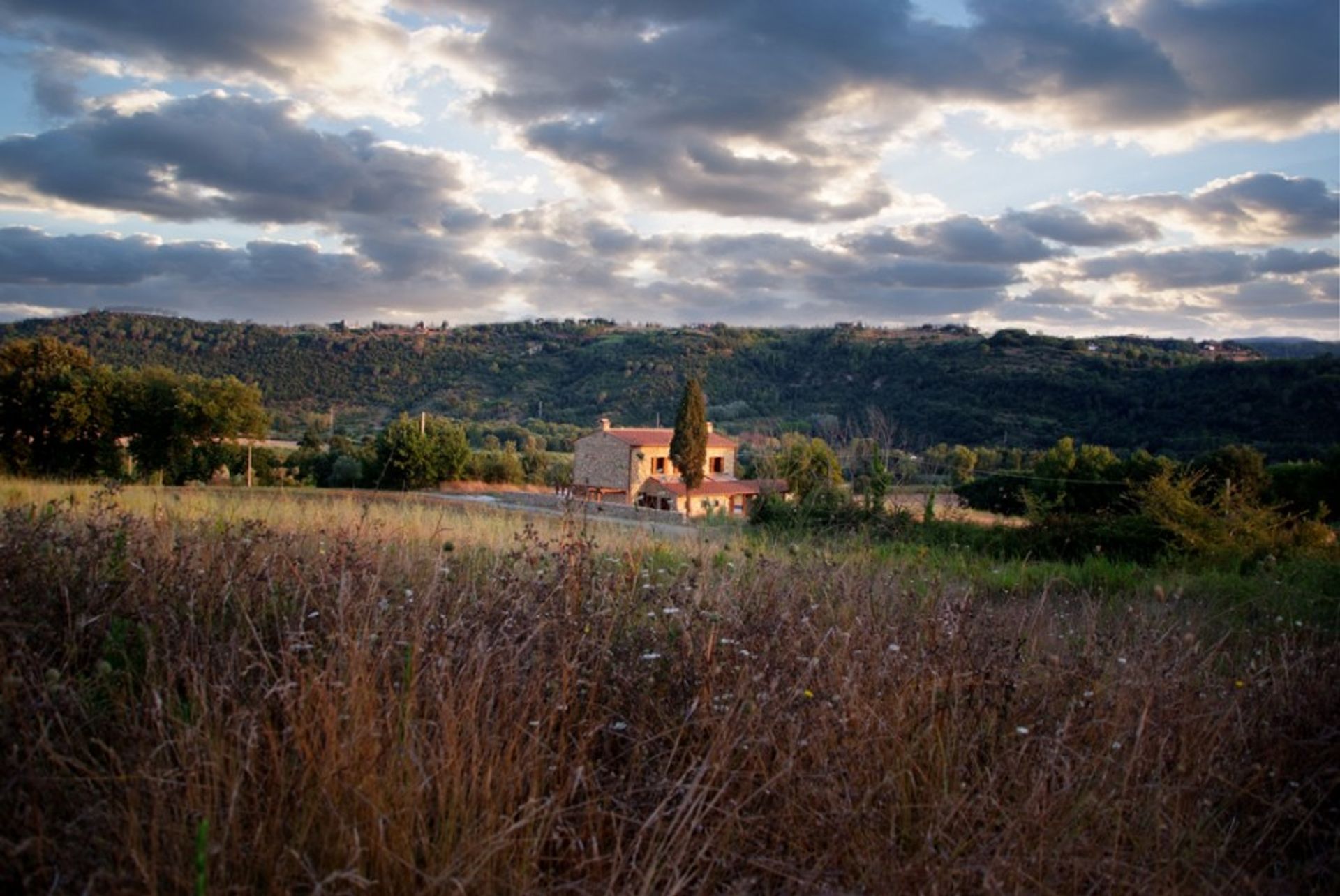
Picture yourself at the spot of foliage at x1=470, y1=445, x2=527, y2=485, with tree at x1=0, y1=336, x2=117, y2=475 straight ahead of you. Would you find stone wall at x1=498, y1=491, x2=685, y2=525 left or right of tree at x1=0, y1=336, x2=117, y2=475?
left

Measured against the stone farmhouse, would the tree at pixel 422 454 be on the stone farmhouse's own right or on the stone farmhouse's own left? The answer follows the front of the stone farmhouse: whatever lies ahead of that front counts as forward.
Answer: on the stone farmhouse's own right

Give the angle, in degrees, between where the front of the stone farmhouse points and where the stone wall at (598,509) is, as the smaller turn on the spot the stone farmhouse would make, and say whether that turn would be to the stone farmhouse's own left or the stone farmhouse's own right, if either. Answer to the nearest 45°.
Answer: approximately 45° to the stone farmhouse's own right

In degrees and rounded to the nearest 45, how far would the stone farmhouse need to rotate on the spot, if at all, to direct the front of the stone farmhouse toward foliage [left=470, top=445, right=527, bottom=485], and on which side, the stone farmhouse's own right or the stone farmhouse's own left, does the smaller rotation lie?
approximately 135° to the stone farmhouse's own right

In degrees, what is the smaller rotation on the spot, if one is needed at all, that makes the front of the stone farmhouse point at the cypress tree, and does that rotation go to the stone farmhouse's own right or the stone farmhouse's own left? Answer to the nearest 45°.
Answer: approximately 45° to the stone farmhouse's own right

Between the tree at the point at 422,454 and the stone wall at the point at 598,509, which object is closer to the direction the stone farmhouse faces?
the stone wall

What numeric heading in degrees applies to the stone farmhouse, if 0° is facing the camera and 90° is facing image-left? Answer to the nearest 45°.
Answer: approximately 315°

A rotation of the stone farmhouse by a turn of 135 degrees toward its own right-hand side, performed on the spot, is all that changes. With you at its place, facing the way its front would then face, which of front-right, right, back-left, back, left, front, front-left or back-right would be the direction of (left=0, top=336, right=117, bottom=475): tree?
front-left

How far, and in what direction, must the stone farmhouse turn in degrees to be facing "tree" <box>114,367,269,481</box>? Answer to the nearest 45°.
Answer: approximately 90° to its right
